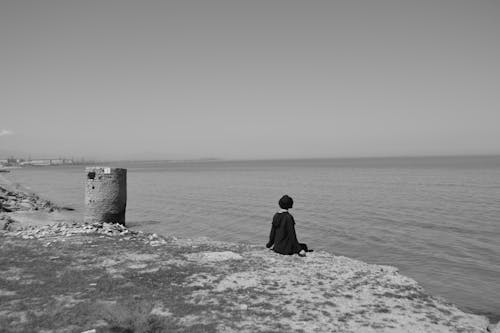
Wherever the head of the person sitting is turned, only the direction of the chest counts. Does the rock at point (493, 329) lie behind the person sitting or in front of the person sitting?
behind

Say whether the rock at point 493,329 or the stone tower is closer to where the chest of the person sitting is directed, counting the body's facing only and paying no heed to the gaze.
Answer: the stone tower

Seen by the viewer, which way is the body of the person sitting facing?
away from the camera

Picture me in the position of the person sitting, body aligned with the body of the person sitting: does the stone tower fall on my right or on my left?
on my left

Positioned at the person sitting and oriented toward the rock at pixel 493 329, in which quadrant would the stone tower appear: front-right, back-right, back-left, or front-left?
back-right
